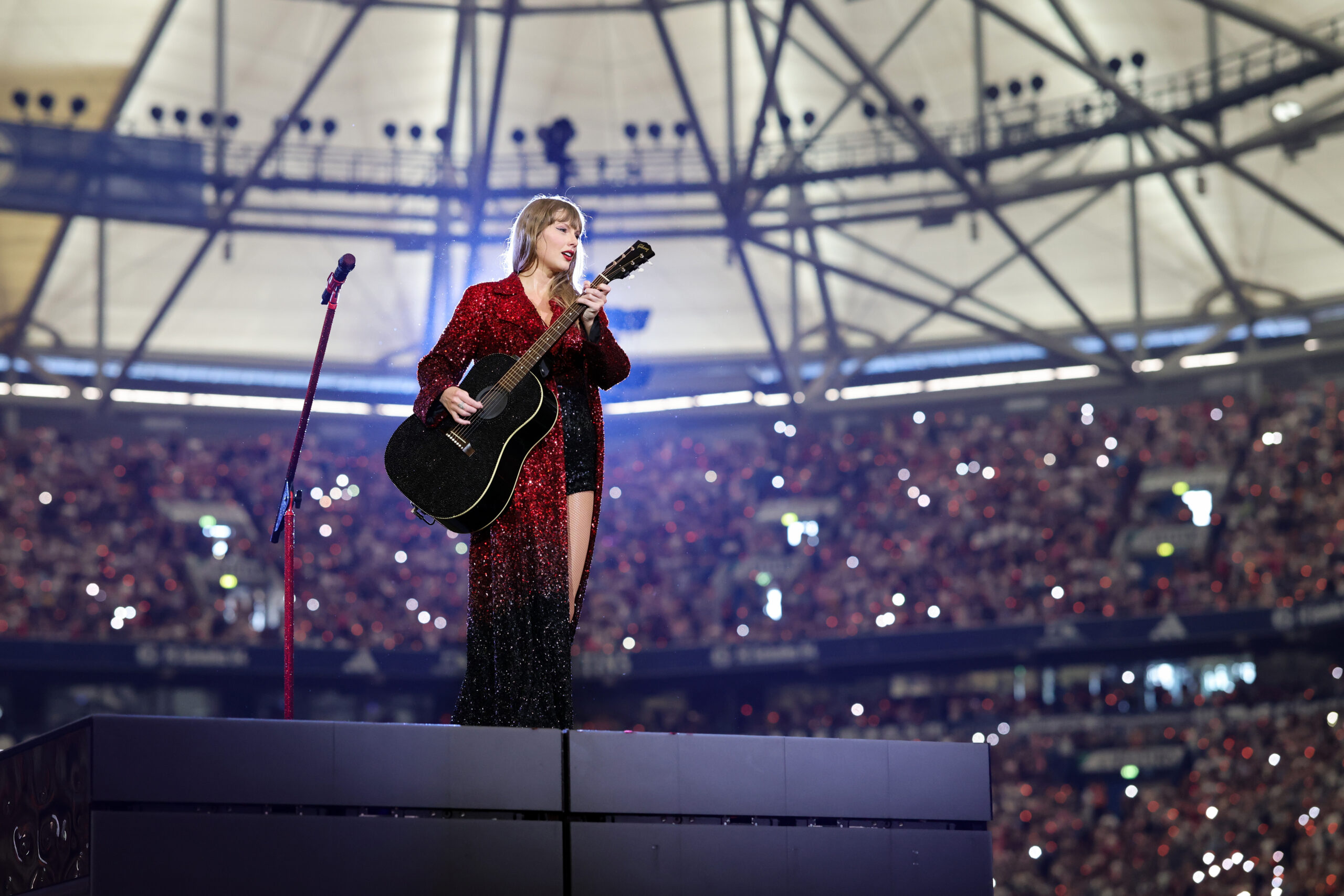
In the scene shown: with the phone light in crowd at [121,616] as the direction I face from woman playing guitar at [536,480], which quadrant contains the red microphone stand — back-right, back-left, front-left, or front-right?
front-left

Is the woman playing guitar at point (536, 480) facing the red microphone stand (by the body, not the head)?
no

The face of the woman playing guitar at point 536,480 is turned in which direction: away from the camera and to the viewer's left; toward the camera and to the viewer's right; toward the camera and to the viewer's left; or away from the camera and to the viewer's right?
toward the camera and to the viewer's right

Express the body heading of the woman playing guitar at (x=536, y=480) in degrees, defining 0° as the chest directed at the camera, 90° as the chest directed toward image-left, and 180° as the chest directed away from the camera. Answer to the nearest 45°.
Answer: approximately 315°

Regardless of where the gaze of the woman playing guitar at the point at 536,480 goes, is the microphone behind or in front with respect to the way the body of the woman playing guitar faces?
behind

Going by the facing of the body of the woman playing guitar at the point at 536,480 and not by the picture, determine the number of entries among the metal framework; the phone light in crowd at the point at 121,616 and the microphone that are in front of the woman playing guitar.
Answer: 0

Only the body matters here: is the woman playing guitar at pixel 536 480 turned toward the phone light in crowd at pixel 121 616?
no
